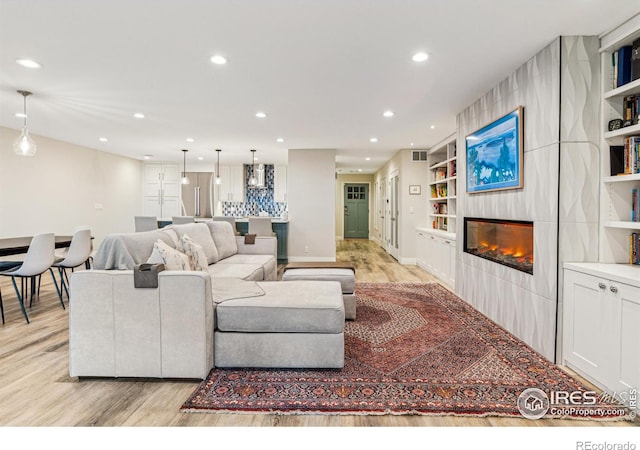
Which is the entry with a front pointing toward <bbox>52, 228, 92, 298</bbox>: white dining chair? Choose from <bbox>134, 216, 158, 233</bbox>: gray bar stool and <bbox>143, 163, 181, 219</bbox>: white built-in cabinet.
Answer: the white built-in cabinet

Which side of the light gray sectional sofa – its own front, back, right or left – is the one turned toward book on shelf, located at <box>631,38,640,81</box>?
front

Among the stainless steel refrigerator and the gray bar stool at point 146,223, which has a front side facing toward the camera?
the stainless steel refrigerator

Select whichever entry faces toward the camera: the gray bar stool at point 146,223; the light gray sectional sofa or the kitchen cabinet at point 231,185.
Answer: the kitchen cabinet

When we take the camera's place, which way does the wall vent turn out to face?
facing the viewer

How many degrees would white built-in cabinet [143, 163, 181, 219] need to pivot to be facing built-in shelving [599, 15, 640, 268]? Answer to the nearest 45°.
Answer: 0° — it already faces it

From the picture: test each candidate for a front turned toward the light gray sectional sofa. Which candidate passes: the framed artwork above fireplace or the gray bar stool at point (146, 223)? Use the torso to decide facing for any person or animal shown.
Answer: the framed artwork above fireplace

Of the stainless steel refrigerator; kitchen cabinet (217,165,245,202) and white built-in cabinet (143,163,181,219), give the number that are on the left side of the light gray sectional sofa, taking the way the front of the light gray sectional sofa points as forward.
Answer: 3

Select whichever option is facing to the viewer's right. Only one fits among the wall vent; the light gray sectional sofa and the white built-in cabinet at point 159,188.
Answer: the light gray sectional sofa

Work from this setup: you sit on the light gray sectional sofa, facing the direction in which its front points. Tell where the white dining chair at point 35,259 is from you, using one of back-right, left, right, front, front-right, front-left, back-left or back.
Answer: back-left

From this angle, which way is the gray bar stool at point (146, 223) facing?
away from the camera

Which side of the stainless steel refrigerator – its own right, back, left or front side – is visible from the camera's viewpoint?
front

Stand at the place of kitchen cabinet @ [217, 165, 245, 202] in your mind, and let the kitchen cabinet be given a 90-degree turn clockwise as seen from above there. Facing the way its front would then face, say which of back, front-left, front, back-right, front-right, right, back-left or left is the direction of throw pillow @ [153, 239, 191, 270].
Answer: left

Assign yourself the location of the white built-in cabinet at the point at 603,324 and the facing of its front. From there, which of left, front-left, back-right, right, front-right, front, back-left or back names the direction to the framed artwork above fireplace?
right

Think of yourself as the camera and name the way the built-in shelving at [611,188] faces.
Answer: facing the viewer and to the left of the viewer

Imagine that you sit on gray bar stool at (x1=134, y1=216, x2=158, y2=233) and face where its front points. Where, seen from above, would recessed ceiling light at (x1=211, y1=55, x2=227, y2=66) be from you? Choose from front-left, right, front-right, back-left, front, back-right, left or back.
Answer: back

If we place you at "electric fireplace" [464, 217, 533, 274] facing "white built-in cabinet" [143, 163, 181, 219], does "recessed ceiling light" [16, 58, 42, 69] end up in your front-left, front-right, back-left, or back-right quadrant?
front-left

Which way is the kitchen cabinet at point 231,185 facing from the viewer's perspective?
toward the camera

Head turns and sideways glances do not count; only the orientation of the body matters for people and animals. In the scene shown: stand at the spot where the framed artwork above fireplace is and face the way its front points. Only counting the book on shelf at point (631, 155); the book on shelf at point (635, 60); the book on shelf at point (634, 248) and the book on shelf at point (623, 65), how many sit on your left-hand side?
4
